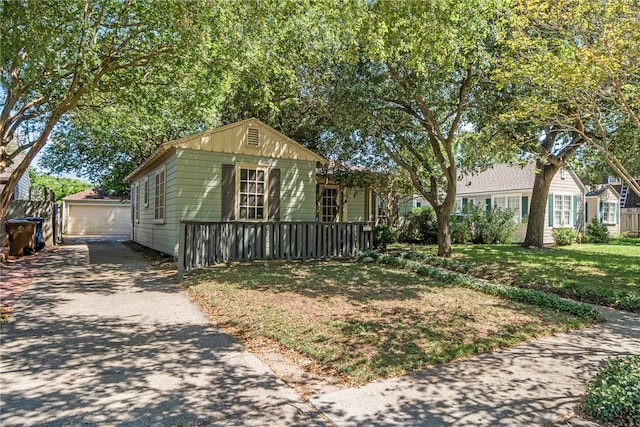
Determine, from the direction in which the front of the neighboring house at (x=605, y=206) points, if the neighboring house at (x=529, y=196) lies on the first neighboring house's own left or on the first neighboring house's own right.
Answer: on the first neighboring house's own right

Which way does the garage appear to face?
toward the camera

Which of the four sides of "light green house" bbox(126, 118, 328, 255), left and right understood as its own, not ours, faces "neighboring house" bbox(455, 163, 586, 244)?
left

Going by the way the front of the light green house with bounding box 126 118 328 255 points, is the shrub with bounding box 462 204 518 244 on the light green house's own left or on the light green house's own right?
on the light green house's own left

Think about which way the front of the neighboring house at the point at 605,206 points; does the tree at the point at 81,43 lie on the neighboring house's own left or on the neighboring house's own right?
on the neighboring house's own right

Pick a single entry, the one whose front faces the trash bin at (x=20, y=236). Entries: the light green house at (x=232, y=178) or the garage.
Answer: the garage

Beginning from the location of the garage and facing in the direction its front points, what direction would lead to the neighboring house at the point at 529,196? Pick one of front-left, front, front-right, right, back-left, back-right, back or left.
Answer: front-left

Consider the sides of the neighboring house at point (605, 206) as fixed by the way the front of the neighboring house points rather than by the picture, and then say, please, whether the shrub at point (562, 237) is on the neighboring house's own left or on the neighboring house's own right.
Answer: on the neighboring house's own right

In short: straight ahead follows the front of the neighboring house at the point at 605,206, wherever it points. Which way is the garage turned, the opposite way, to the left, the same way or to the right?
the same way

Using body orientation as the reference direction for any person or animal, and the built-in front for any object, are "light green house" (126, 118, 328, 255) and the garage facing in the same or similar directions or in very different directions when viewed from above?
same or similar directions

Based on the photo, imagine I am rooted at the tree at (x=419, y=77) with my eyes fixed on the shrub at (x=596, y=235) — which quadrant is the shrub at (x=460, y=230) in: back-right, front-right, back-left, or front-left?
front-left

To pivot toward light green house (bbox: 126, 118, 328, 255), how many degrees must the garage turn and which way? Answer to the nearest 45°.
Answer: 0° — it already faces it

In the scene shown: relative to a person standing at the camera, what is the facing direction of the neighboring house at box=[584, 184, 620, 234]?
facing the viewer and to the right of the viewer

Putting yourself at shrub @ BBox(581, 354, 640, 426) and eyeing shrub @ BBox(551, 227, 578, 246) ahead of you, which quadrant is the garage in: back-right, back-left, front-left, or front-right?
front-left

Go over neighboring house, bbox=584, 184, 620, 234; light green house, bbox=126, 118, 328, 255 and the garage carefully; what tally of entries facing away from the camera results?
0
